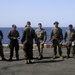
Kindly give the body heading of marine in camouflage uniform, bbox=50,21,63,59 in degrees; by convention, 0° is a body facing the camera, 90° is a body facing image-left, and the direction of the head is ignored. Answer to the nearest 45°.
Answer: approximately 0°

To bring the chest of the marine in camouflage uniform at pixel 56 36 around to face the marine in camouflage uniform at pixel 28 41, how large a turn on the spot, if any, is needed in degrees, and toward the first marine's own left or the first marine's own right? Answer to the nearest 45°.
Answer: approximately 45° to the first marine's own right
